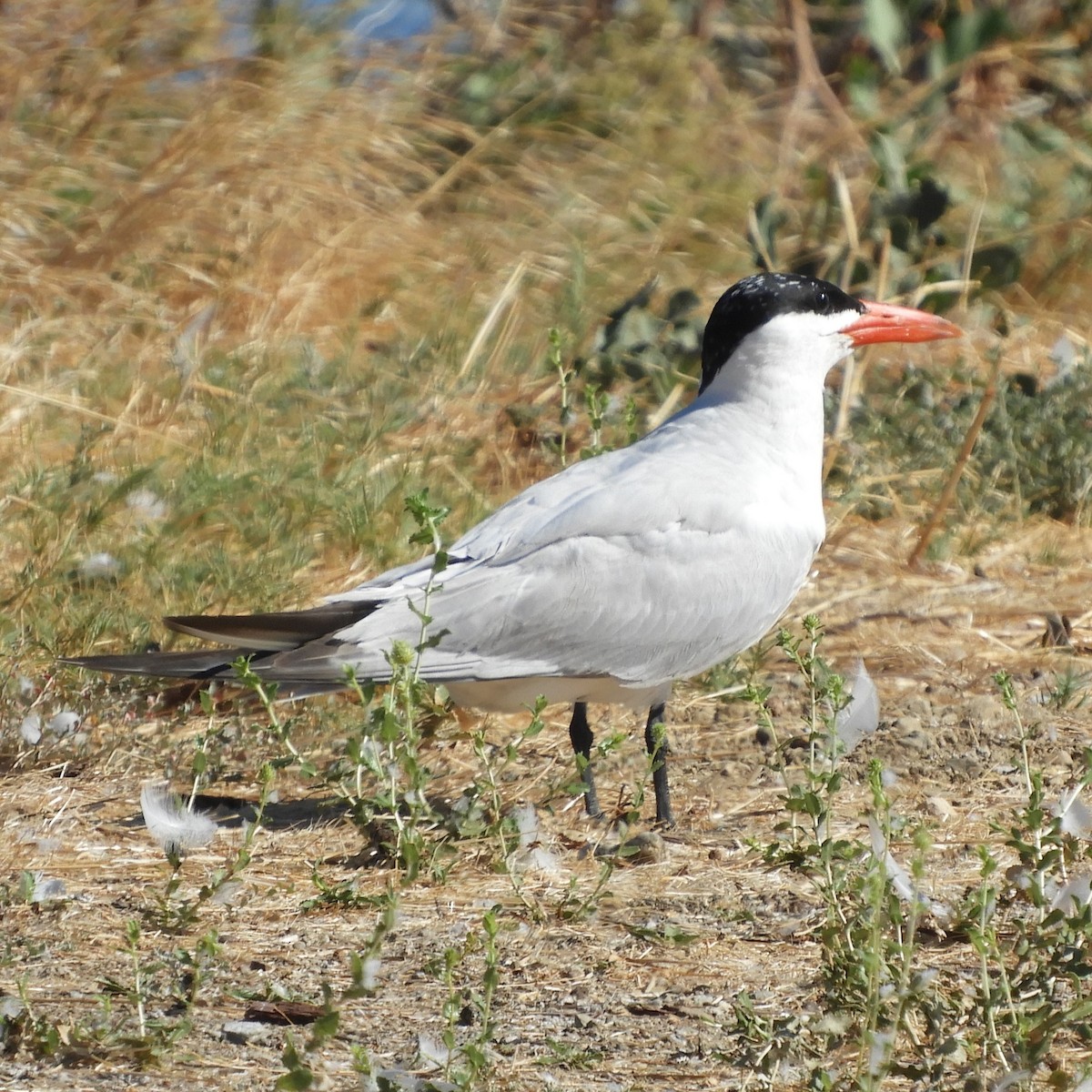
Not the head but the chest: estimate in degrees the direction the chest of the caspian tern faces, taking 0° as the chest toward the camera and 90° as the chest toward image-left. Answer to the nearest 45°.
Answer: approximately 270°
